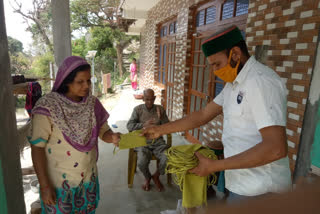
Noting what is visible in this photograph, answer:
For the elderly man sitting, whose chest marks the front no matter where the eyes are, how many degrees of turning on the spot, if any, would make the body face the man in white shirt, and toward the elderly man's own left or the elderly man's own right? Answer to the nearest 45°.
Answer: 0° — they already face them

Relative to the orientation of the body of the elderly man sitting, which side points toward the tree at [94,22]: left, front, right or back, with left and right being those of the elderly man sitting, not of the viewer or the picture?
back

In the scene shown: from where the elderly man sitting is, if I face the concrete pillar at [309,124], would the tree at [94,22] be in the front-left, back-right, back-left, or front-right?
back-left

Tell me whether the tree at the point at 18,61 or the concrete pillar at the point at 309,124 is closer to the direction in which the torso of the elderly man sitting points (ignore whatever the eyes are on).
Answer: the concrete pillar

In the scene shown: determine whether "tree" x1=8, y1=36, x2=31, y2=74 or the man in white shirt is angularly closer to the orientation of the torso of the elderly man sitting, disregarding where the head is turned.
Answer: the man in white shirt

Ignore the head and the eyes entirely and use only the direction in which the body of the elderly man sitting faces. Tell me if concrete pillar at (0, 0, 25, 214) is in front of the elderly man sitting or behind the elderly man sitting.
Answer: in front

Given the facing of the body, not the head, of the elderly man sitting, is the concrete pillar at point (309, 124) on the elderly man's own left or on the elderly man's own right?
on the elderly man's own left

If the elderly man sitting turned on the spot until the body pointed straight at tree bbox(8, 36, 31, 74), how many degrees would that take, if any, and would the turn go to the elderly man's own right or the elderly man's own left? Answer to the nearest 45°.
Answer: approximately 135° to the elderly man's own right

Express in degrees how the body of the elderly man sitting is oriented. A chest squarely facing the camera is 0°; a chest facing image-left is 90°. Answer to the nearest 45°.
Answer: approximately 0°
